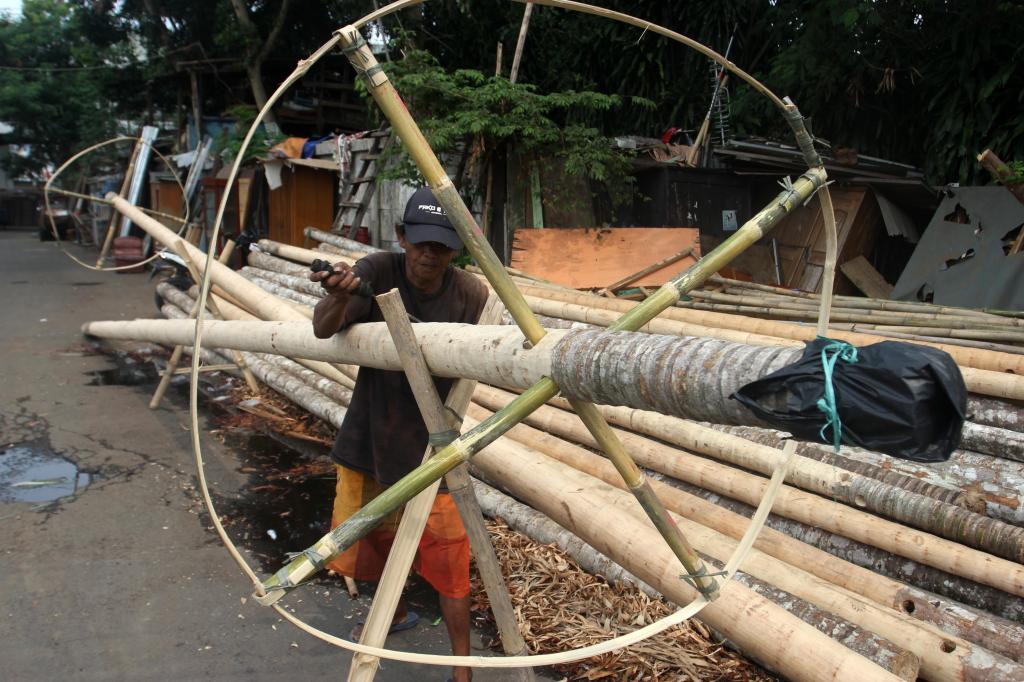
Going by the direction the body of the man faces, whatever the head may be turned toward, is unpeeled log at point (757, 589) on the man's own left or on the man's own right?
on the man's own left

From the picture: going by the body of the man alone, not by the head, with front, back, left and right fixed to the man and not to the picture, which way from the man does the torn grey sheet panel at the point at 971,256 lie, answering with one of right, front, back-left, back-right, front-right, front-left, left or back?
back-left

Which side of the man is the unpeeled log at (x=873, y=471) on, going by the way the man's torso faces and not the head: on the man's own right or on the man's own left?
on the man's own left

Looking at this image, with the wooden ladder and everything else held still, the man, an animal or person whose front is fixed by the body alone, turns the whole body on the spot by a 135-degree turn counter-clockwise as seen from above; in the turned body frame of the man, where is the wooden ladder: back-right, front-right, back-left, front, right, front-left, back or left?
front-left

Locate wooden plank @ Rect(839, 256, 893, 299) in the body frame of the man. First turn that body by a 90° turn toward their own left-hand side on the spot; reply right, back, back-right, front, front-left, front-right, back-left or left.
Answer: front-left

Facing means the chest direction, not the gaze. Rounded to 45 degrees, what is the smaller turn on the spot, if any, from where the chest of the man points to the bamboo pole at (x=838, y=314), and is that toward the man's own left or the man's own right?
approximately 135° to the man's own left

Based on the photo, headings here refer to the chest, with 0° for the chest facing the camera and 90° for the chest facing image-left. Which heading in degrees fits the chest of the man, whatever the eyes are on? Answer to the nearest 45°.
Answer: approximately 0°

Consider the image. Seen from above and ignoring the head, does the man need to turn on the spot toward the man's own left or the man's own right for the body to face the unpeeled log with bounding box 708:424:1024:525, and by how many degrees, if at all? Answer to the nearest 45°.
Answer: approximately 90° to the man's own left
